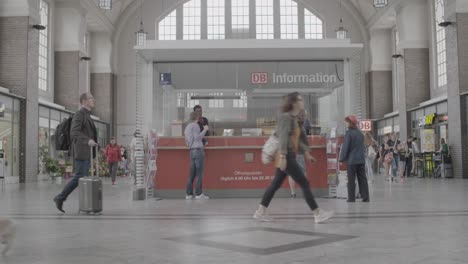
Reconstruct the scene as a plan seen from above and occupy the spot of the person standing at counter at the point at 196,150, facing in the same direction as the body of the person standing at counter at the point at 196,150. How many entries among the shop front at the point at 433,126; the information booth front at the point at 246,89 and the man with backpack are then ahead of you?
2

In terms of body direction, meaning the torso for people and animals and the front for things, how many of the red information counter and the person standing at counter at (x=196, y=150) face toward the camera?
1

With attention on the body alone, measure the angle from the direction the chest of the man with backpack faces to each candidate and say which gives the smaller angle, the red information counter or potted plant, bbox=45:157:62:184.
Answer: the red information counter

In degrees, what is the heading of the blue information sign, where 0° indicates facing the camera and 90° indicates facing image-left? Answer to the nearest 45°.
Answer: approximately 0°

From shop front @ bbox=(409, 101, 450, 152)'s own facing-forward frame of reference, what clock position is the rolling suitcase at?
The rolling suitcase is roughly at 11 o'clock from the shop front.

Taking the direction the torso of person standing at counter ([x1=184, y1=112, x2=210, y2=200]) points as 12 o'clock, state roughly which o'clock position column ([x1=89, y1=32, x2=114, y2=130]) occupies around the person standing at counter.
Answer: The column is roughly at 10 o'clock from the person standing at counter.

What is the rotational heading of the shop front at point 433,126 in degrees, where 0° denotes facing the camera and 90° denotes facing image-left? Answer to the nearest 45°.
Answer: approximately 45°
